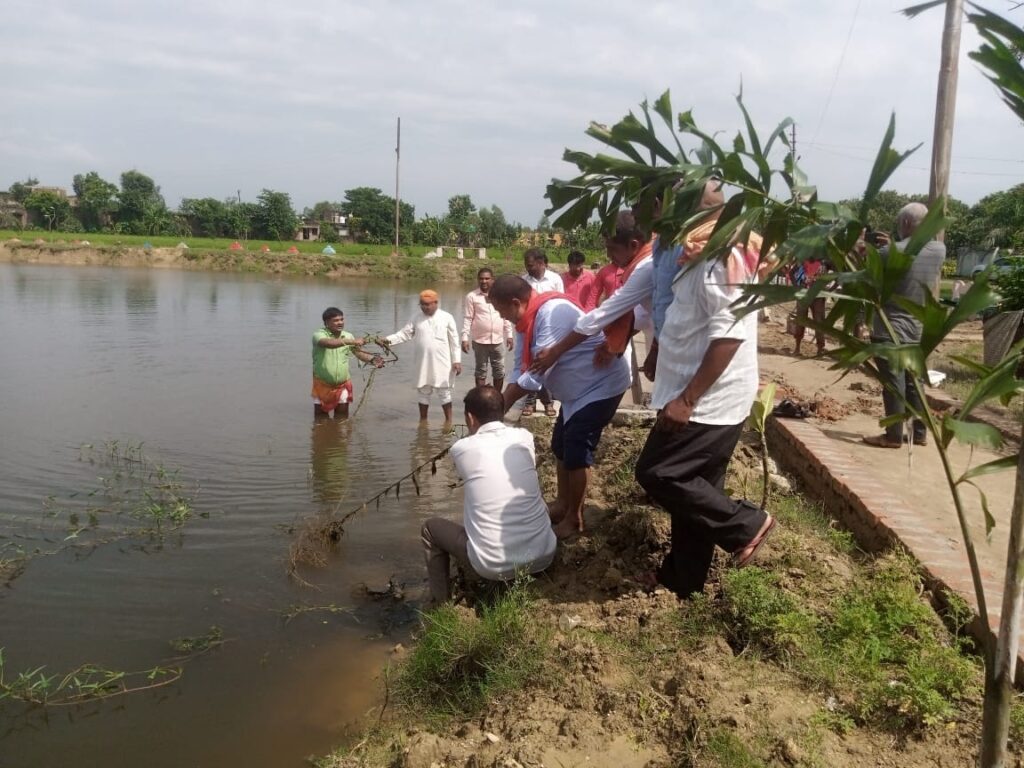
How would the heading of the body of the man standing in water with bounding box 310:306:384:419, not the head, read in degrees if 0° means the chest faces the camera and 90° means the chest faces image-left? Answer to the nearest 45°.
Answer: approximately 315°

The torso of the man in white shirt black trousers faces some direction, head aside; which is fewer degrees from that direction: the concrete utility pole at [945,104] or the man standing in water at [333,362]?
the man standing in water

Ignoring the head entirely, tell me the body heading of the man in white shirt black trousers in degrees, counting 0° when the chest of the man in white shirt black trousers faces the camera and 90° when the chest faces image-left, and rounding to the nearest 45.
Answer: approximately 90°

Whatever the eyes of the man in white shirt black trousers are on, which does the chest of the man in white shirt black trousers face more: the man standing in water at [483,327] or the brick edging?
the man standing in water

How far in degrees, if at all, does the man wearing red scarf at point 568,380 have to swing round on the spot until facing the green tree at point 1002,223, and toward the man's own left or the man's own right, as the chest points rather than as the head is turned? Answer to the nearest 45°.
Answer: approximately 135° to the man's own right

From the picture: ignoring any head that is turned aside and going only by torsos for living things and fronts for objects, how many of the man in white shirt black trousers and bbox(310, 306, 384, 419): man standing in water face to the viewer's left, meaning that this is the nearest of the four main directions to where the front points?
1

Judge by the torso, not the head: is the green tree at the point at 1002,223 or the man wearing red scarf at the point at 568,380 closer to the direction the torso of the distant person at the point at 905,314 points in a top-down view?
the man wearing red scarf

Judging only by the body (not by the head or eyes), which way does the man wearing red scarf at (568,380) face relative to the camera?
to the viewer's left

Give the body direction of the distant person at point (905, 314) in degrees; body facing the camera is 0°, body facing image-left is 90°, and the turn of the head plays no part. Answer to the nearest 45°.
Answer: approximately 90°

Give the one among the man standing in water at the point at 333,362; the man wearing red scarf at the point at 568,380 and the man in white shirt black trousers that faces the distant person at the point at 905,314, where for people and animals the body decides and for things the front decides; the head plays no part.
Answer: the man standing in water

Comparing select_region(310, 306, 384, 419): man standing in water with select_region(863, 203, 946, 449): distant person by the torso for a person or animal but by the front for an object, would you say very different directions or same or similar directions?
very different directions
